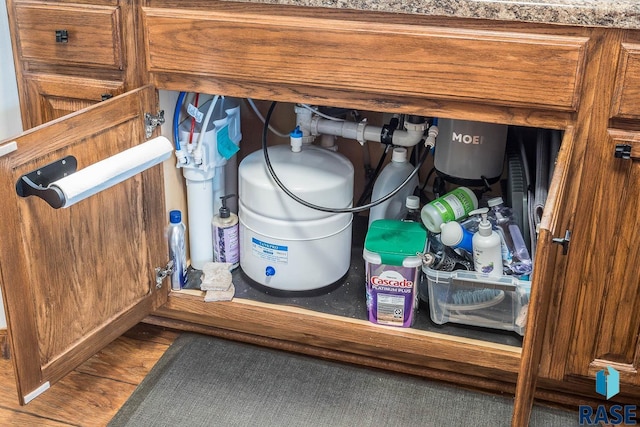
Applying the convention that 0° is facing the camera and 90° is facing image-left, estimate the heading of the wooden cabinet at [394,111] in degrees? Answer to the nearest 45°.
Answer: approximately 0°
